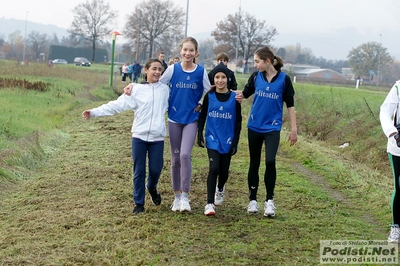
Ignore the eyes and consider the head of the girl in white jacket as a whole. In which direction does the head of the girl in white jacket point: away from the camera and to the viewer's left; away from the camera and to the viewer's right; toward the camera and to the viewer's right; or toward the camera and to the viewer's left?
toward the camera and to the viewer's right

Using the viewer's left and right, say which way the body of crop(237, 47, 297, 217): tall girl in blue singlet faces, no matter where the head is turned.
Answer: facing the viewer

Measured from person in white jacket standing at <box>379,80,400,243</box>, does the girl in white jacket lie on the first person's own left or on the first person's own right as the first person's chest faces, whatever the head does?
on the first person's own right

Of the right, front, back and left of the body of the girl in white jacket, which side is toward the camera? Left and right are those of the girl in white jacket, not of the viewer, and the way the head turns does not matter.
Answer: front

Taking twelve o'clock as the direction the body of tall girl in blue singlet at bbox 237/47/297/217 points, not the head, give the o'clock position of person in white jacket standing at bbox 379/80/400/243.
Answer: The person in white jacket standing is roughly at 10 o'clock from the tall girl in blue singlet.

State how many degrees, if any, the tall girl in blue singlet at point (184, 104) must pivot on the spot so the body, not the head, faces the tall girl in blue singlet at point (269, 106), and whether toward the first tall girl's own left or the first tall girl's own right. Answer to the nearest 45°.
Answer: approximately 90° to the first tall girl's own left

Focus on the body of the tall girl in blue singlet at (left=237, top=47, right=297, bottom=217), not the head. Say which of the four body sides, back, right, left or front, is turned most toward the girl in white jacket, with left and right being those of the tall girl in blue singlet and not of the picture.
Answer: right

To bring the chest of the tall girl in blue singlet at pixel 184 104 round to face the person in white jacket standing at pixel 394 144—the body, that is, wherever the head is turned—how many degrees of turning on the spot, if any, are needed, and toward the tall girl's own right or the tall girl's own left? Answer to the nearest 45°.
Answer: approximately 45° to the tall girl's own left

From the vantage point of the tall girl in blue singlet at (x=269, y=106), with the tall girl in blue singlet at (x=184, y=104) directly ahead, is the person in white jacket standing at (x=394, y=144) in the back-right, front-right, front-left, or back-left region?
back-left
